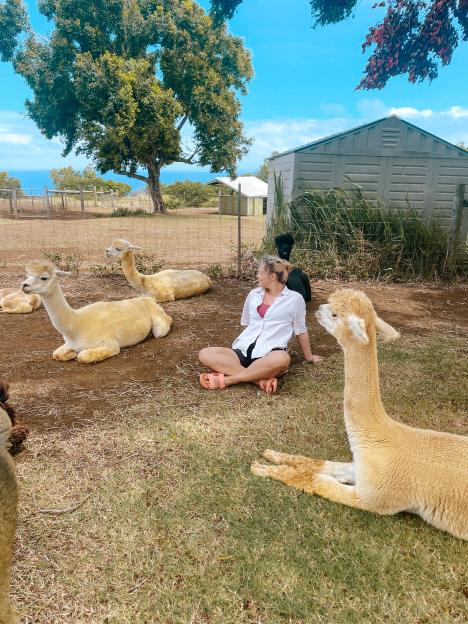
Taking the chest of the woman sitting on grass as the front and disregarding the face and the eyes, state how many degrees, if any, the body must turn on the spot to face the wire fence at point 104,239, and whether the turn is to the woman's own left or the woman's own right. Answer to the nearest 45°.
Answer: approximately 90° to the woman's own right

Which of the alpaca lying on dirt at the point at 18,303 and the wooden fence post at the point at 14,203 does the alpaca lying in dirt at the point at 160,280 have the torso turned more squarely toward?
the alpaca lying on dirt

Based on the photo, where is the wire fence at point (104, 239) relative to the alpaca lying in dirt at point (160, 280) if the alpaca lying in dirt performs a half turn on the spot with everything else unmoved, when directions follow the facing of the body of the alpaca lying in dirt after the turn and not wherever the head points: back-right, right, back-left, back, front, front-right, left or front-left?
left

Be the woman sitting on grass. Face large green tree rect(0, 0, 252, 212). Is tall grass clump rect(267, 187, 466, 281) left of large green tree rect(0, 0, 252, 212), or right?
right

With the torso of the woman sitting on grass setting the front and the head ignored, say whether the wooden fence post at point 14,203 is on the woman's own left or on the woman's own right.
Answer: on the woman's own right

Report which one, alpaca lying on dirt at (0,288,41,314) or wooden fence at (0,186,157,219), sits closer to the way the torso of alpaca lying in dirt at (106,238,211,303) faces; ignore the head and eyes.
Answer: the alpaca lying on dirt

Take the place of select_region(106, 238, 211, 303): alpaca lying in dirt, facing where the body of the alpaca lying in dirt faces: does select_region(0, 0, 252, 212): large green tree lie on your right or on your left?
on your right

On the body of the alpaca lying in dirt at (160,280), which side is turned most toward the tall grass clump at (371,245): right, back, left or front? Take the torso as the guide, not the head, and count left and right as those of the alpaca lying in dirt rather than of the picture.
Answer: back

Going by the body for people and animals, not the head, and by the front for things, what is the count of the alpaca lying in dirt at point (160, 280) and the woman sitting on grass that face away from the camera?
0

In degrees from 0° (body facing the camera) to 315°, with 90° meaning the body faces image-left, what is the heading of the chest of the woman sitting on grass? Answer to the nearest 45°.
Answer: approximately 45°

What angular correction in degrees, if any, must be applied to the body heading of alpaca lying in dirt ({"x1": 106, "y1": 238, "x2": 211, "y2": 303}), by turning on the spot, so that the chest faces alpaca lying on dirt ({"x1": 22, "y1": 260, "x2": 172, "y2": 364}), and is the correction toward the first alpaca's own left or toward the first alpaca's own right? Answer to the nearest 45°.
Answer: approximately 90° to the first alpaca's own left

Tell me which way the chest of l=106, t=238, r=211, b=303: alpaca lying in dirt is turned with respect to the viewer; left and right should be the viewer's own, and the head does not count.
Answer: facing to the left of the viewer
